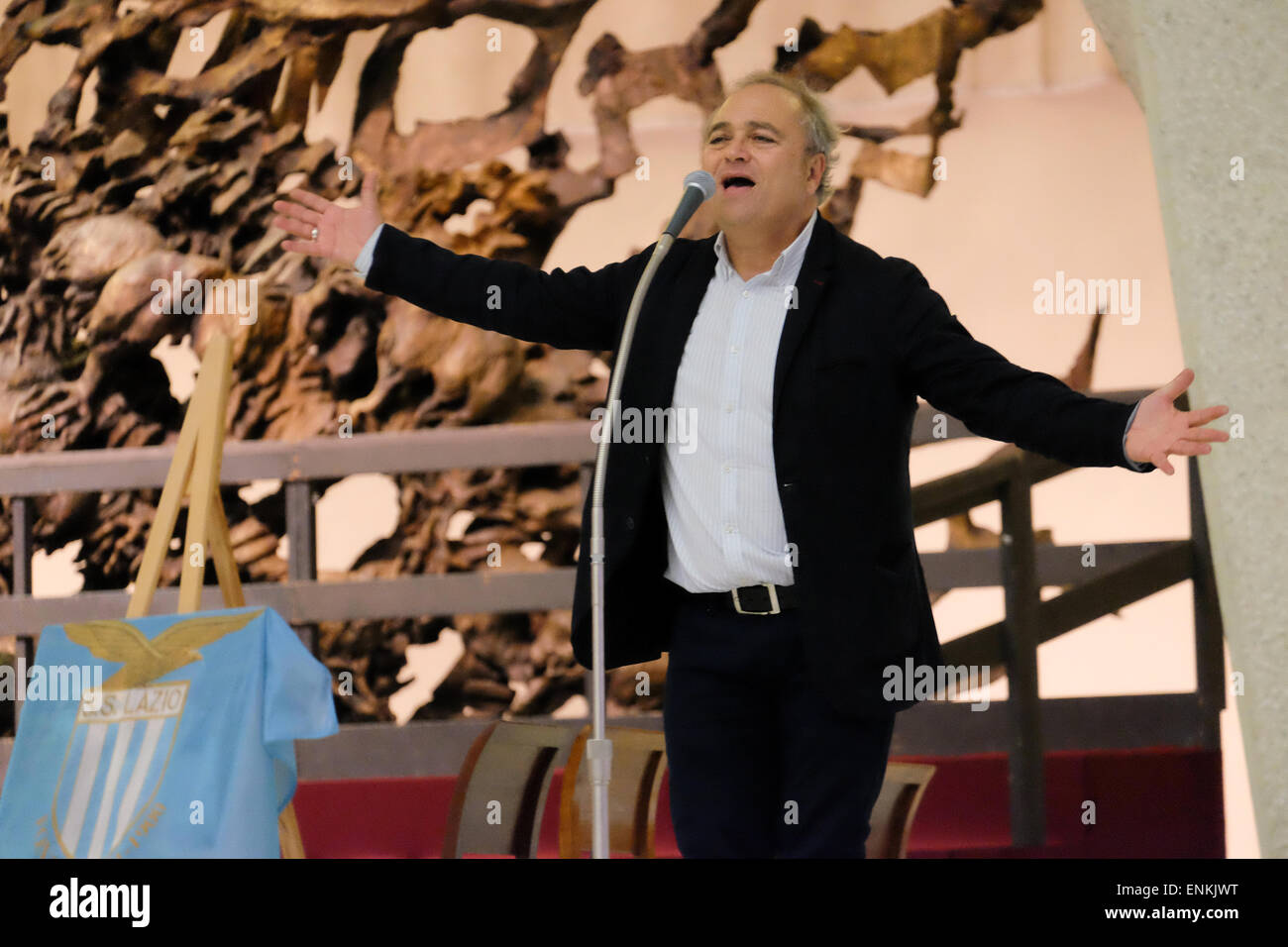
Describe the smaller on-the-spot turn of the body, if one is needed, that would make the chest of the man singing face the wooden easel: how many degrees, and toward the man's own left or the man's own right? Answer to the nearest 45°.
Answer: approximately 90° to the man's own right

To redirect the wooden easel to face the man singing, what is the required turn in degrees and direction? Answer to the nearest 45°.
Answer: approximately 90° to its left

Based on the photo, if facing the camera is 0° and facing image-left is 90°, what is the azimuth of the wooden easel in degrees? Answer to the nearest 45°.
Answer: approximately 45°

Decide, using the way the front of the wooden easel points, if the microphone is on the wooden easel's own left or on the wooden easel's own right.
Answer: on the wooden easel's own left

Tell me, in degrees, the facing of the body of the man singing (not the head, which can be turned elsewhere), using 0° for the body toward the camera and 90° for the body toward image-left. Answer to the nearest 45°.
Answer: approximately 45°
